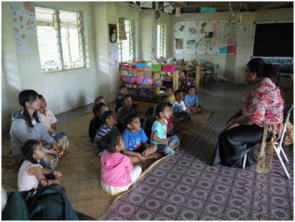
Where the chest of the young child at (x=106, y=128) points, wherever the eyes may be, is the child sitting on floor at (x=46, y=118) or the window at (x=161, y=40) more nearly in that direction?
the window

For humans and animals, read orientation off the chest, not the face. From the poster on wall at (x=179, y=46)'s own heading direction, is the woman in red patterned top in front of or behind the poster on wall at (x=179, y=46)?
in front

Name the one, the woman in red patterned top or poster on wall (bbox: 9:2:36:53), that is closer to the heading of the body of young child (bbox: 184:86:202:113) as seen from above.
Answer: the woman in red patterned top

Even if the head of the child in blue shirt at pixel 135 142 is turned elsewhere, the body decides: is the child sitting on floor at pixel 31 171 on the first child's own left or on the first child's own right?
on the first child's own right

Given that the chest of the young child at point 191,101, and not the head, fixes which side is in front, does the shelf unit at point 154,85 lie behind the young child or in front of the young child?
behind

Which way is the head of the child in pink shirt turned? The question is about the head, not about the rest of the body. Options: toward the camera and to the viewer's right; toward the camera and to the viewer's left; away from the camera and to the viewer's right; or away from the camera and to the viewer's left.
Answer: away from the camera and to the viewer's right

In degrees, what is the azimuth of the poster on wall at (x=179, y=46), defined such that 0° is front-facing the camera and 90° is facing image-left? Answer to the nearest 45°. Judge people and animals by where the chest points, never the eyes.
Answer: approximately 0°

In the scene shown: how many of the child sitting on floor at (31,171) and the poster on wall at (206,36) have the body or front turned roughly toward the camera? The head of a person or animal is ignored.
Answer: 1

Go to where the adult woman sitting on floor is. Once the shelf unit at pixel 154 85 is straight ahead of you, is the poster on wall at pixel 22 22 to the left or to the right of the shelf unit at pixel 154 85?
left

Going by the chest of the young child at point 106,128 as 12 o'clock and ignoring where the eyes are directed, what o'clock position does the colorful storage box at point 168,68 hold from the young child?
The colorful storage box is roughly at 10 o'clock from the young child.

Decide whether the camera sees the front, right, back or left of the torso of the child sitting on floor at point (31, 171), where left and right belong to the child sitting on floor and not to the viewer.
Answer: right

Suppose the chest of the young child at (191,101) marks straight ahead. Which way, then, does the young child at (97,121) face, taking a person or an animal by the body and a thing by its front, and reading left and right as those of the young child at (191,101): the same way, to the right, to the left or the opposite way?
to the left
